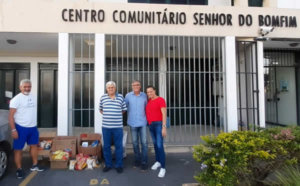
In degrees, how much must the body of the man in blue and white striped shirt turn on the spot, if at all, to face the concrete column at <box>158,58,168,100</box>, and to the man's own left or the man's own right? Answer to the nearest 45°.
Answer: approximately 135° to the man's own left

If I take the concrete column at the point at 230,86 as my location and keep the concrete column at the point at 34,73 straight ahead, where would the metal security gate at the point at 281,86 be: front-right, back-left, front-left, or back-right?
back-right

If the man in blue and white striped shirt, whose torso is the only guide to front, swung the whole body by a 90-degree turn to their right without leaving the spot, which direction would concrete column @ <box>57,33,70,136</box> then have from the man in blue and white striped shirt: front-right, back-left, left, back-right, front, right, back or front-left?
front-right

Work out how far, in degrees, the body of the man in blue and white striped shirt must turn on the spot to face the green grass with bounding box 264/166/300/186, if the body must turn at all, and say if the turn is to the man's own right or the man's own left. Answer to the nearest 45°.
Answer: approximately 45° to the man's own left

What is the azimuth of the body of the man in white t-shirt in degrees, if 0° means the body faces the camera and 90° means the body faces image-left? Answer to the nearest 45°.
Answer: approximately 315°

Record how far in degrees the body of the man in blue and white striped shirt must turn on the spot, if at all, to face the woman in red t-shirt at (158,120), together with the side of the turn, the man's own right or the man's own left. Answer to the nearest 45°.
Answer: approximately 90° to the man's own left

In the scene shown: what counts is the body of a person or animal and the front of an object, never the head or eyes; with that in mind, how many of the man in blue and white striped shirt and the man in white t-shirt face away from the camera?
0

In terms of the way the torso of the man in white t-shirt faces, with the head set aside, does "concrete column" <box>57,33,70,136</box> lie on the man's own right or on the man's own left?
on the man's own left

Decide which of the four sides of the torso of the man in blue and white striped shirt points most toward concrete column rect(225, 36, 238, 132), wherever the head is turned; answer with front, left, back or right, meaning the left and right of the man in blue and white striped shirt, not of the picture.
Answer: left

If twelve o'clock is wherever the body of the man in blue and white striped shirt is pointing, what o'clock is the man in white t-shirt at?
The man in white t-shirt is roughly at 3 o'clock from the man in blue and white striped shirt.

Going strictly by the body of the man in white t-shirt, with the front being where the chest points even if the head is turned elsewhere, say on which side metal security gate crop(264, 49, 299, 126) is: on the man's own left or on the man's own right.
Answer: on the man's own left

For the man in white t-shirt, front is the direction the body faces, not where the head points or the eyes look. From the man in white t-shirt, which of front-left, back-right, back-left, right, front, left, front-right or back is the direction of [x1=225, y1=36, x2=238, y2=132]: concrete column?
front-left
